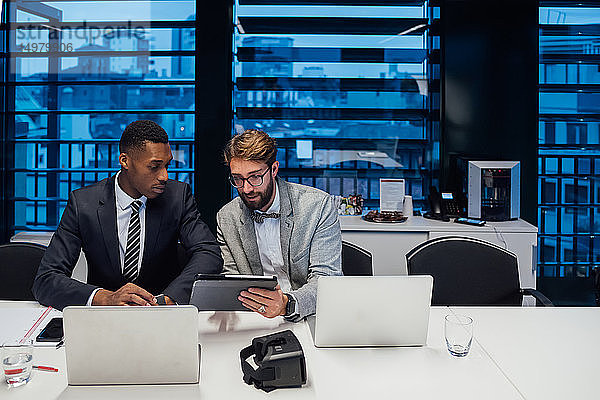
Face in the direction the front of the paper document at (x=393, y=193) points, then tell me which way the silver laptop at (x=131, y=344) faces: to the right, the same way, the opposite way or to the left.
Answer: the opposite way

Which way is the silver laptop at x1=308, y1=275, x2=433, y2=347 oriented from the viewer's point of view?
away from the camera

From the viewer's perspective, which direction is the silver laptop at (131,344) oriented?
away from the camera

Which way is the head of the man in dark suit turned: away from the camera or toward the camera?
toward the camera

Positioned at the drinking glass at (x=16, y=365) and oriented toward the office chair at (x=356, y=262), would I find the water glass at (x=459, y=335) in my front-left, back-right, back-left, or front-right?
front-right

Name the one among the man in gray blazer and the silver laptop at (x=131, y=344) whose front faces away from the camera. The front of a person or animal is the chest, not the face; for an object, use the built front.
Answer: the silver laptop

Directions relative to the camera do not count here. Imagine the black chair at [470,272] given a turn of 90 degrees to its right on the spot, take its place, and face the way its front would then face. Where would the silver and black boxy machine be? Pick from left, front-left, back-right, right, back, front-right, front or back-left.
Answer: right

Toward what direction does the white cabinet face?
toward the camera

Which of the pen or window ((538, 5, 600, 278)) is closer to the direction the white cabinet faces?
the pen

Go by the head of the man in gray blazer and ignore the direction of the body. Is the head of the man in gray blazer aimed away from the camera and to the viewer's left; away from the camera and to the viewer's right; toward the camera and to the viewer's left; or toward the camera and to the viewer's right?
toward the camera and to the viewer's left

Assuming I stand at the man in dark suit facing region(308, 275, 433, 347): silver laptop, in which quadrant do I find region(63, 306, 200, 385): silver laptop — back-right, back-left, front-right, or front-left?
front-right

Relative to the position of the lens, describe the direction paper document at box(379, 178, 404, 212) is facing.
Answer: facing the viewer
